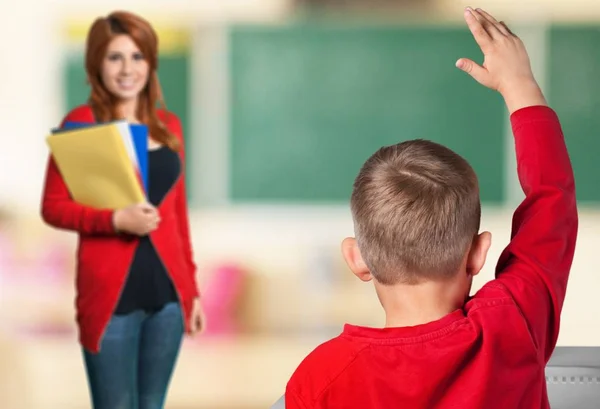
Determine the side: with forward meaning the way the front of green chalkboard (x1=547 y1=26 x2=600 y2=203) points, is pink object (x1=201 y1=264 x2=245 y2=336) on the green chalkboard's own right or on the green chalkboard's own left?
on the green chalkboard's own right

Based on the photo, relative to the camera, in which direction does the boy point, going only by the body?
away from the camera

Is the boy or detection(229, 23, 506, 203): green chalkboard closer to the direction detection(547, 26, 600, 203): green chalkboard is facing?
the boy

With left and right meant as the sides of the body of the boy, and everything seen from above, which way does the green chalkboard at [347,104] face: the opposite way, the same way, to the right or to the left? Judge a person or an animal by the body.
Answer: the opposite way

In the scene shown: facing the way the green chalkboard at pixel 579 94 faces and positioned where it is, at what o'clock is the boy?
The boy is roughly at 12 o'clock from the green chalkboard.

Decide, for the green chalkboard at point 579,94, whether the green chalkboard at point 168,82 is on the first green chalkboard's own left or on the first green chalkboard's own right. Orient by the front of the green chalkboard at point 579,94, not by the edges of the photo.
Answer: on the first green chalkboard's own right

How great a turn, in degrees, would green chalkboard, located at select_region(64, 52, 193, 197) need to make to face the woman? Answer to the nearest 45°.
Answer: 0° — it already faces them

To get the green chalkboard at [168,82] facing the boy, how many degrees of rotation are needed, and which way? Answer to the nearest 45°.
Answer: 0° — it already faces them

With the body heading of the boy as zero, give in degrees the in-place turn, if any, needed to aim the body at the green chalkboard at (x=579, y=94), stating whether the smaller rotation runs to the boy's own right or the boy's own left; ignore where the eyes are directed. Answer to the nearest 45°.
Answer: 0° — they already face it

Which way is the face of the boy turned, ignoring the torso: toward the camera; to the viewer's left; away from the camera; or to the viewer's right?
away from the camera
